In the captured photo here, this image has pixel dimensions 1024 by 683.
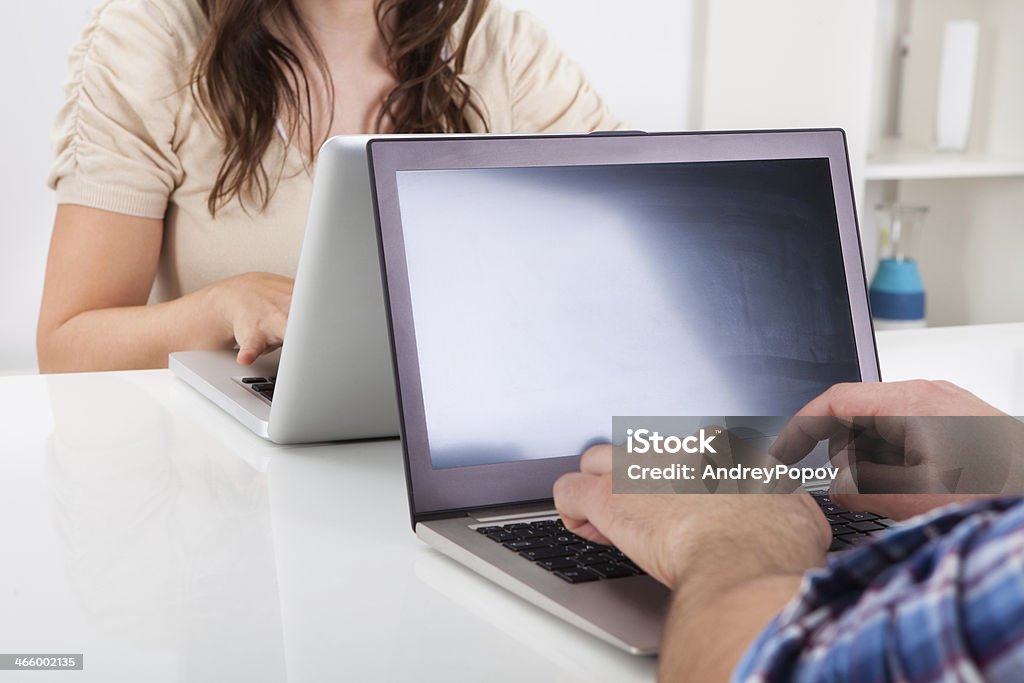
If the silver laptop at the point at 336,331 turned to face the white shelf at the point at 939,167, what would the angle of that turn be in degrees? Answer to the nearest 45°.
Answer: approximately 90° to its right

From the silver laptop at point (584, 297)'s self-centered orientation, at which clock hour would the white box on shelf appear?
The white box on shelf is roughly at 8 o'clock from the silver laptop.

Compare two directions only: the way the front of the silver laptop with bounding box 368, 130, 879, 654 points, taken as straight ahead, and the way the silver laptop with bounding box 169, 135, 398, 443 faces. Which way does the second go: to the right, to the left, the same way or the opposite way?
the opposite way

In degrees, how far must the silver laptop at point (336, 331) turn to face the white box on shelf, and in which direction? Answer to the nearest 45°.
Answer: approximately 90° to its right

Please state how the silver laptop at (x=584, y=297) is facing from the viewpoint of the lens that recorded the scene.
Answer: facing the viewer and to the right of the viewer

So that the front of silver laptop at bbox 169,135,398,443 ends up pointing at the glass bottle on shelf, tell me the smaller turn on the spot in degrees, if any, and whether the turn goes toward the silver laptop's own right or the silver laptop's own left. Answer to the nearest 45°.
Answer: approximately 90° to the silver laptop's own right

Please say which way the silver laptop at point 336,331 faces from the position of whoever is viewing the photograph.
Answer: facing away from the viewer and to the left of the viewer

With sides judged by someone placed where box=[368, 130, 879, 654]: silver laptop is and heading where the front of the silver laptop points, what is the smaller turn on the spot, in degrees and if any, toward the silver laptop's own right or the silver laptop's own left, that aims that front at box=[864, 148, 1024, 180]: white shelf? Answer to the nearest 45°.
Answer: approximately 135° to the silver laptop's own left

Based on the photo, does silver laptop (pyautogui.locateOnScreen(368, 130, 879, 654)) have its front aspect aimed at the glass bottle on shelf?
no
